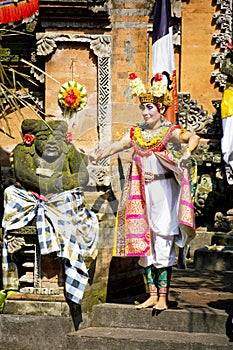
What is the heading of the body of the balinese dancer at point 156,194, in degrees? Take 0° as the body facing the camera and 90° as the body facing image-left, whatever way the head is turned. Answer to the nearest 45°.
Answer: approximately 45°

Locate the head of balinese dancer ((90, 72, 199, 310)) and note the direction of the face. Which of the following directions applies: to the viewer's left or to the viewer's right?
to the viewer's left

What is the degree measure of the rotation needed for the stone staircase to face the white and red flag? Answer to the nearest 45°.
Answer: approximately 180°
